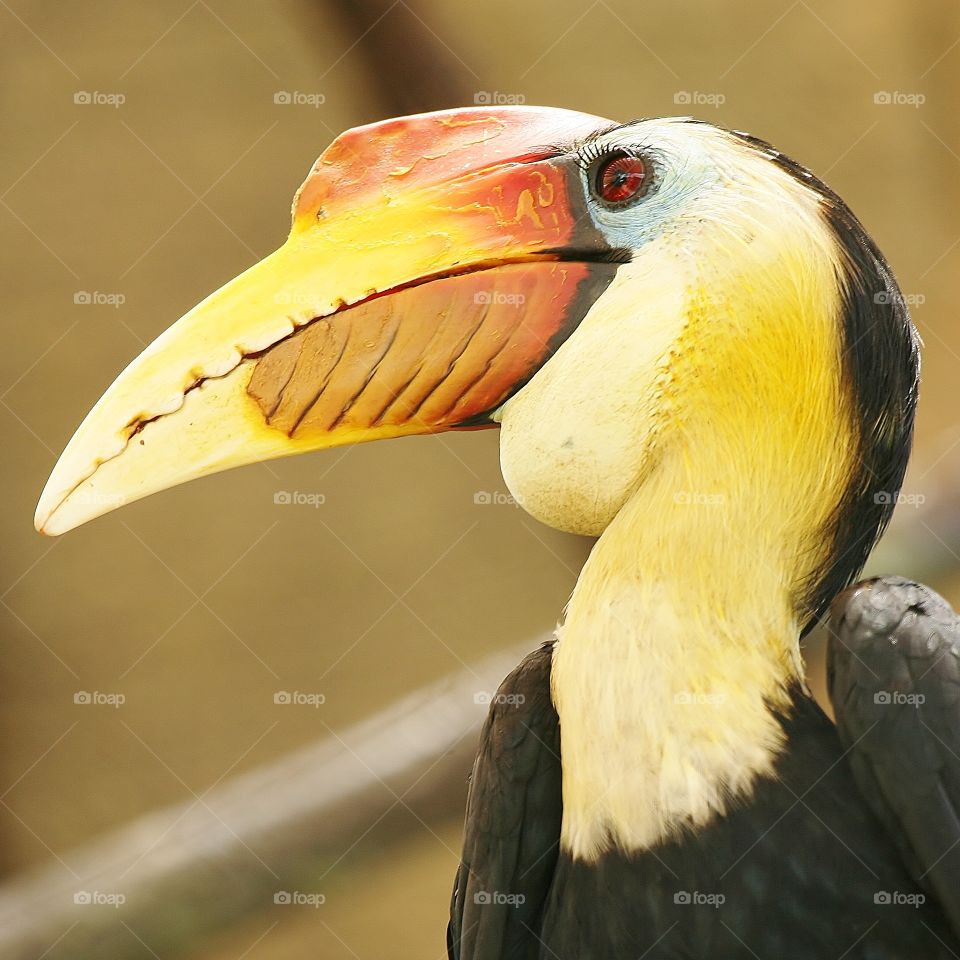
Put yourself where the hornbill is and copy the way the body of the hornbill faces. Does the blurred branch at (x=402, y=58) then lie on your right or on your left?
on your right

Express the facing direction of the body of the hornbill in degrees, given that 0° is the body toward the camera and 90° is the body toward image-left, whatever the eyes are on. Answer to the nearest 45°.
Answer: approximately 45°
